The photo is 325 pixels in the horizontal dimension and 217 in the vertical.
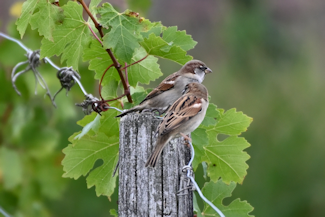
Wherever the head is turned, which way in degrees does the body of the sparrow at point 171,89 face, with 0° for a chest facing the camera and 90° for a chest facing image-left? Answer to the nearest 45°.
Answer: approximately 270°
